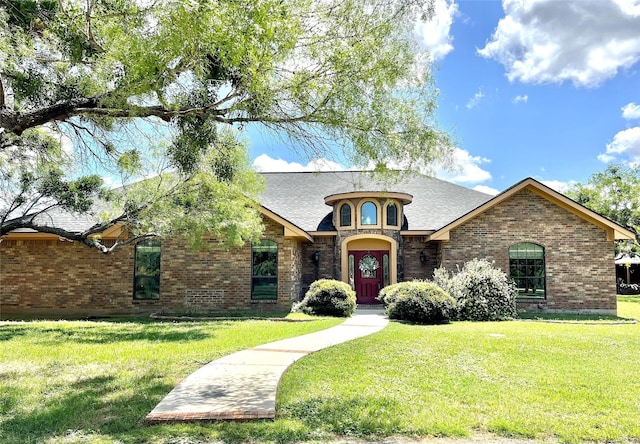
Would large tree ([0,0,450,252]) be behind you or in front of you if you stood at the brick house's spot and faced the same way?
in front

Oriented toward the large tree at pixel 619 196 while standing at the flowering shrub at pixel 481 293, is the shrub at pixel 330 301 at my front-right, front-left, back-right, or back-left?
back-left

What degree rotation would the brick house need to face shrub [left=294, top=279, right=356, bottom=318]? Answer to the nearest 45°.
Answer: approximately 45° to its left

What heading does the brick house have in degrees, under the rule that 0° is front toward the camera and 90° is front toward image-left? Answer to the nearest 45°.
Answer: approximately 0°
